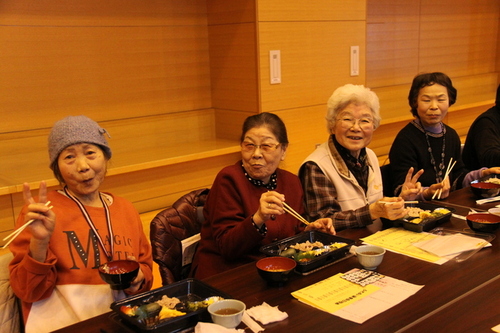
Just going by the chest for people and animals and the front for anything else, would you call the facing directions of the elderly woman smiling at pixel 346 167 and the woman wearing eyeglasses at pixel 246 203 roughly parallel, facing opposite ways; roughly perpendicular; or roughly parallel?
roughly parallel

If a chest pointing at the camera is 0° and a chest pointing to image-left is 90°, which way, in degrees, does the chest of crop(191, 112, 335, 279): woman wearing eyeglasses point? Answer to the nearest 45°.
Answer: approximately 315°

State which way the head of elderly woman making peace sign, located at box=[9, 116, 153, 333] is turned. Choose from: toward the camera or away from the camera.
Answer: toward the camera

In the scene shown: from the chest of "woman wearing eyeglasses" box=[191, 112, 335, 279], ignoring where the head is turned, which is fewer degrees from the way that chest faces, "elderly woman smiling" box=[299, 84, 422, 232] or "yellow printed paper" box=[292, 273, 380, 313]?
the yellow printed paper

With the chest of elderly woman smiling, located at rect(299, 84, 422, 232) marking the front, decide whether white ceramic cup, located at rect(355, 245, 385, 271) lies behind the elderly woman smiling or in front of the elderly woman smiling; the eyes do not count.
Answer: in front

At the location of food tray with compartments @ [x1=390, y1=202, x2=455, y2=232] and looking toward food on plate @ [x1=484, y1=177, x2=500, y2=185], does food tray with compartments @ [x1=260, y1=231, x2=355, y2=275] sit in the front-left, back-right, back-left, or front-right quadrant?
back-left

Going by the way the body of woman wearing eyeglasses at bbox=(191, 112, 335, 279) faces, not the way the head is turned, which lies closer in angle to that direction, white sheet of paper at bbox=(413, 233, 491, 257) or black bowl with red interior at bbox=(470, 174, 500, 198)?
the white sheet of paper

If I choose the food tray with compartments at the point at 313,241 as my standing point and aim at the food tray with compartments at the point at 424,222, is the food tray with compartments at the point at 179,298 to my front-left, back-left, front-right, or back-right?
back-right

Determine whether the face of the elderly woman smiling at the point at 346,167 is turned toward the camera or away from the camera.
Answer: toward the camera

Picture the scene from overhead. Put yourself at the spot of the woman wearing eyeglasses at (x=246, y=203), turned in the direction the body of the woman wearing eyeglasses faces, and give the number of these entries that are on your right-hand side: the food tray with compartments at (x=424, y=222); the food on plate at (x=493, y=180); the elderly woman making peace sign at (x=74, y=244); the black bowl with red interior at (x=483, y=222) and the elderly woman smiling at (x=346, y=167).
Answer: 1

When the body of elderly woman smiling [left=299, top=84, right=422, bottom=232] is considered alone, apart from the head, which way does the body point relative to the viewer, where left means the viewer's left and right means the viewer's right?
facing the viewer and to the right of the viewer

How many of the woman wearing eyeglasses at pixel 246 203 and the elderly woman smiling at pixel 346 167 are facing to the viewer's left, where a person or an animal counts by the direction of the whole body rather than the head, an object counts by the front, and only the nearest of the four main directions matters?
0

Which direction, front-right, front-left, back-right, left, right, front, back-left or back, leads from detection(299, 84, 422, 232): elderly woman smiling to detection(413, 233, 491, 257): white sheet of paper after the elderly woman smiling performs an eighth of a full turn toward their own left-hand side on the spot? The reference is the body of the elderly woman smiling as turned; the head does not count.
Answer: front-right

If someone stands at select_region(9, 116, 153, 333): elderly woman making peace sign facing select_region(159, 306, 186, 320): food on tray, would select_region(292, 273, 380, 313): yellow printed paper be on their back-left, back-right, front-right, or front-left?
front-left

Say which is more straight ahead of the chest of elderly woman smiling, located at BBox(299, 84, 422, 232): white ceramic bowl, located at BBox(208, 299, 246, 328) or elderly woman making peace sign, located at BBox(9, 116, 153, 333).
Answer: the white ceramic bowl

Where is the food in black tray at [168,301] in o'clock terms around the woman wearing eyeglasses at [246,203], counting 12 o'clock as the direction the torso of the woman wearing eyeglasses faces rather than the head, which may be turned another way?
The food in black tray is roughly at 2 o'clock from the woman wearing eyeglasses.

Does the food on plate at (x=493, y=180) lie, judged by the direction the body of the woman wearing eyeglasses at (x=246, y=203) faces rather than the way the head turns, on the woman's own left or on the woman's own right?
on the woman's own left
